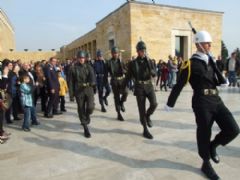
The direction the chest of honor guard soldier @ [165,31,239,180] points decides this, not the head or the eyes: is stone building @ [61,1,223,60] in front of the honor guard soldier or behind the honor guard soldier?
behind

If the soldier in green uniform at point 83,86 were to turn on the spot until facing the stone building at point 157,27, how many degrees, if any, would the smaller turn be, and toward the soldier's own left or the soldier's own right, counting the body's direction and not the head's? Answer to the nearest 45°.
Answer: approximately 180°

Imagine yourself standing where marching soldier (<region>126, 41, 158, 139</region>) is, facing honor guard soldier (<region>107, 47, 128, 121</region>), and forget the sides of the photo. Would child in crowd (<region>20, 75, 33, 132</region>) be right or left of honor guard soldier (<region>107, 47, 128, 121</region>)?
left

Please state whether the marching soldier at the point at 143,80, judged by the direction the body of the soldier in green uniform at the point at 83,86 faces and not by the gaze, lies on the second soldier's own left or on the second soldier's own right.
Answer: on the second soldier's own left
